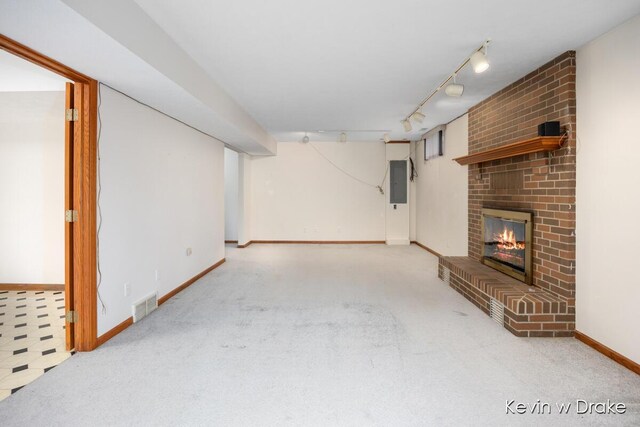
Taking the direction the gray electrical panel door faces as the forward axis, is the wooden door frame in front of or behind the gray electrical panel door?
in front

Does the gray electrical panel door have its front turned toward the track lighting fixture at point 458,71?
yes

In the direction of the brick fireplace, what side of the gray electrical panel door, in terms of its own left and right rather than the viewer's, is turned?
front

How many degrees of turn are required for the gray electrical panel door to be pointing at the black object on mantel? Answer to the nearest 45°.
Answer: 0° — it already faces it

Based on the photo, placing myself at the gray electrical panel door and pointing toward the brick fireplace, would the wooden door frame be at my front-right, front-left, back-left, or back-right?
front-right

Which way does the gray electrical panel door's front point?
toward the camera

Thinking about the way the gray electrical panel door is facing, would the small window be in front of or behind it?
in front
